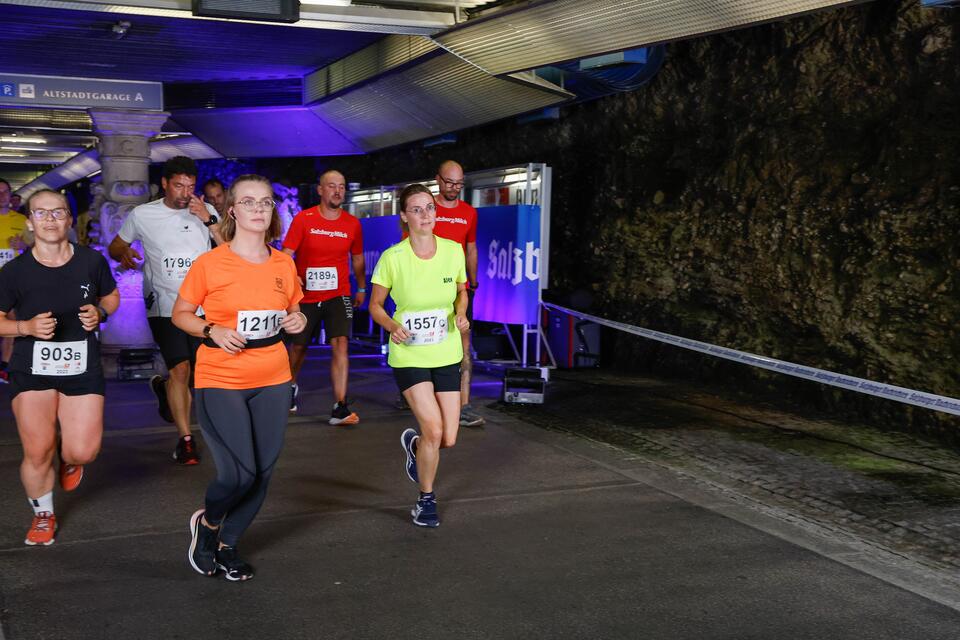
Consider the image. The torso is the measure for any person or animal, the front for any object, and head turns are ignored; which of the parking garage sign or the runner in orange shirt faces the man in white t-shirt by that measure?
the parking garage sign

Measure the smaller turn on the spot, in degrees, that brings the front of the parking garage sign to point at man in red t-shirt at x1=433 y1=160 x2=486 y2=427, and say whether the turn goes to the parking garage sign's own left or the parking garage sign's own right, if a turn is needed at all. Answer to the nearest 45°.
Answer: approximately 45° to the parking garage sign's own left

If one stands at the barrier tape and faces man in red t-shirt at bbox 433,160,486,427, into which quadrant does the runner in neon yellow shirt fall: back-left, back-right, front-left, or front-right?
front-left

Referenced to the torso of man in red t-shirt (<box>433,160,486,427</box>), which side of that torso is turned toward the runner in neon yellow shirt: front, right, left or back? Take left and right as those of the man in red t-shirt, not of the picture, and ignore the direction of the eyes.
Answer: front

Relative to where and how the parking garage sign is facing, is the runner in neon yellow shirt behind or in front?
in front

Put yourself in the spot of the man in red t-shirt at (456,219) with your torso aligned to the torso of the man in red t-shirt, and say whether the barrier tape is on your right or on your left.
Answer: on your left

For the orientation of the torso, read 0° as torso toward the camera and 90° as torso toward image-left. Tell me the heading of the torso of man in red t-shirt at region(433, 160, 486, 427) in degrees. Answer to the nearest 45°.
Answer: approximately 0°

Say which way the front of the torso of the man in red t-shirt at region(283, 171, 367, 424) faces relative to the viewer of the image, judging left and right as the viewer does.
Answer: facing the viewer

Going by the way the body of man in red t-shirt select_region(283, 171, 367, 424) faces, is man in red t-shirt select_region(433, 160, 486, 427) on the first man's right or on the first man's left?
on the first man's left

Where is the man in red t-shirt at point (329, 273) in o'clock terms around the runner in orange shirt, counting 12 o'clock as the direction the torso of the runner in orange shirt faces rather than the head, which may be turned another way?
The man in red t-shirt is roughly at 8 o'clock from the runner in orange shirt.

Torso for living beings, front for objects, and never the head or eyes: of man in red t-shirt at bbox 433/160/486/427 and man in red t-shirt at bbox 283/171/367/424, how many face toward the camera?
2

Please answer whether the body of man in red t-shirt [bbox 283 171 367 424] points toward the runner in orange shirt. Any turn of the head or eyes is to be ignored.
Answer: yes

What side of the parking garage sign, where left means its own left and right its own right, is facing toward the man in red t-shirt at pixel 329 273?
front
